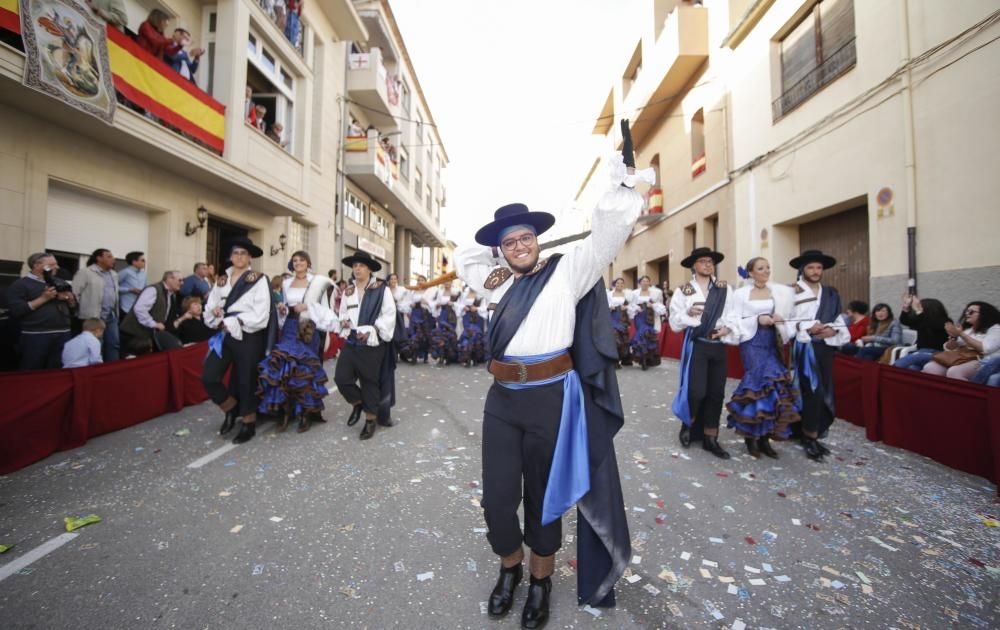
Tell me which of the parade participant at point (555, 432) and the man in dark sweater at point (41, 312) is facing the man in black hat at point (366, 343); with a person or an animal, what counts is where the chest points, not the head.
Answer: the man in dark sweater

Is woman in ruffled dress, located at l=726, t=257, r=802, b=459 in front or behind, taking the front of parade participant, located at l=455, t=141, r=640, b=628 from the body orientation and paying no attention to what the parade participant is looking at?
behind

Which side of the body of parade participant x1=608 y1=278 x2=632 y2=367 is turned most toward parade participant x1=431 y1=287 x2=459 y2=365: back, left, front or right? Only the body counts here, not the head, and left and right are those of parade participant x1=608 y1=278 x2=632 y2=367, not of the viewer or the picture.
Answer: right

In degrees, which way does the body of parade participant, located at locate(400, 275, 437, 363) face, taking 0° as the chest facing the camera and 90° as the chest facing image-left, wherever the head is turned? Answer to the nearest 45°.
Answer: approximately 0°

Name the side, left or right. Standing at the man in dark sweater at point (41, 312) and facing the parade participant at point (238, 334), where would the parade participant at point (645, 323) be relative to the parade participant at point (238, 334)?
left

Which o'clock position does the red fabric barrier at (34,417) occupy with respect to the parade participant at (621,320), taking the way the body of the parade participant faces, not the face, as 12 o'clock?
The red fabric barrier is roughly at 1 o'clock from the parade participant.

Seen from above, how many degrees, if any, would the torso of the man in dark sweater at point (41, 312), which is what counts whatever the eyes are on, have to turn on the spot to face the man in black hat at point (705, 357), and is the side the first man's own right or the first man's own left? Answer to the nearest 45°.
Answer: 0° — they already face them

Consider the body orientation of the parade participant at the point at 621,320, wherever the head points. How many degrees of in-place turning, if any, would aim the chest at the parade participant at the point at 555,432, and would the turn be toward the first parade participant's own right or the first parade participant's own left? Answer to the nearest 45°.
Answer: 0° — they already face them

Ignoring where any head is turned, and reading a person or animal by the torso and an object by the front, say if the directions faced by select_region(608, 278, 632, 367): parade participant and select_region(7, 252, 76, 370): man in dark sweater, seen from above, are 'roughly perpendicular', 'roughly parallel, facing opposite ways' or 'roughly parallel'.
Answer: roughly perpendicular

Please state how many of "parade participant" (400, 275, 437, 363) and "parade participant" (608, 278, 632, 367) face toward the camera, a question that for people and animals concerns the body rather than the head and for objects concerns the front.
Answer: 2

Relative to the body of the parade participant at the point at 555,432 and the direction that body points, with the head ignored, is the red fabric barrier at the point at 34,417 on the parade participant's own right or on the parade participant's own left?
on the parade participant's own right

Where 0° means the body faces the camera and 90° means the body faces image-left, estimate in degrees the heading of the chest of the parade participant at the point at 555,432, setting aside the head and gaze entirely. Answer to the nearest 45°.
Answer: approximately 0°

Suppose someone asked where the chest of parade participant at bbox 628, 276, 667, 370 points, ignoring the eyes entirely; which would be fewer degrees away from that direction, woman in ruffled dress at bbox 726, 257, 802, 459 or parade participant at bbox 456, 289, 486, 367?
the woman in ruffled dress

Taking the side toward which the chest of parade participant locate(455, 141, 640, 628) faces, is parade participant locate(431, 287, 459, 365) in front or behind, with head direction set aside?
behind
